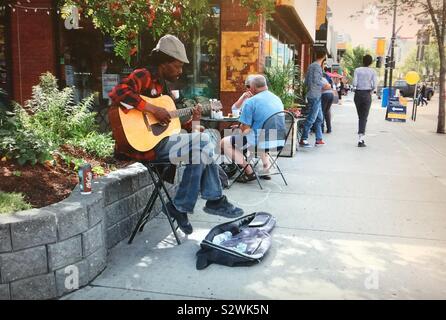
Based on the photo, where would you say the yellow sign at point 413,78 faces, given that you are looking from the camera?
facing the viewer

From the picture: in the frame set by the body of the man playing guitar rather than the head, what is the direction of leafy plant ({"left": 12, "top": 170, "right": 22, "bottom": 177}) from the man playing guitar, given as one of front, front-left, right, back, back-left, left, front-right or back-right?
back-right

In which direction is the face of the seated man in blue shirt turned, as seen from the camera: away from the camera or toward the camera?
away from the camera

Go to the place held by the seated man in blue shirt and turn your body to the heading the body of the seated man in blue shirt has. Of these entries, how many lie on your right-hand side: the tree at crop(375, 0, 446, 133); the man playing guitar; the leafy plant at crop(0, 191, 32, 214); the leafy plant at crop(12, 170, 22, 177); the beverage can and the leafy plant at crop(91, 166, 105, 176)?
1

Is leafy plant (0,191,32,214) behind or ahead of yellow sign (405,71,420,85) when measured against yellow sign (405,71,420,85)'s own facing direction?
ahead

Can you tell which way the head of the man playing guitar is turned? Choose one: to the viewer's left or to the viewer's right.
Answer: to the viewer's right

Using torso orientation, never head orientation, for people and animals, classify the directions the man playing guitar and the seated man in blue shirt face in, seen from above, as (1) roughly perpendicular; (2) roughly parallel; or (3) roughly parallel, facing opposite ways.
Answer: roughly parallel, facing opposite ways

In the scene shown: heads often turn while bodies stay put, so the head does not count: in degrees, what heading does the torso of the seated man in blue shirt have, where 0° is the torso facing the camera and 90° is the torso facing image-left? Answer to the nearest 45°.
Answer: approximately 135°

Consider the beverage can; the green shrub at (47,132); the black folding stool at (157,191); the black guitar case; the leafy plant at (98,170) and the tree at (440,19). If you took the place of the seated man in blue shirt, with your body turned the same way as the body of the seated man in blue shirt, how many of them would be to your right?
1
